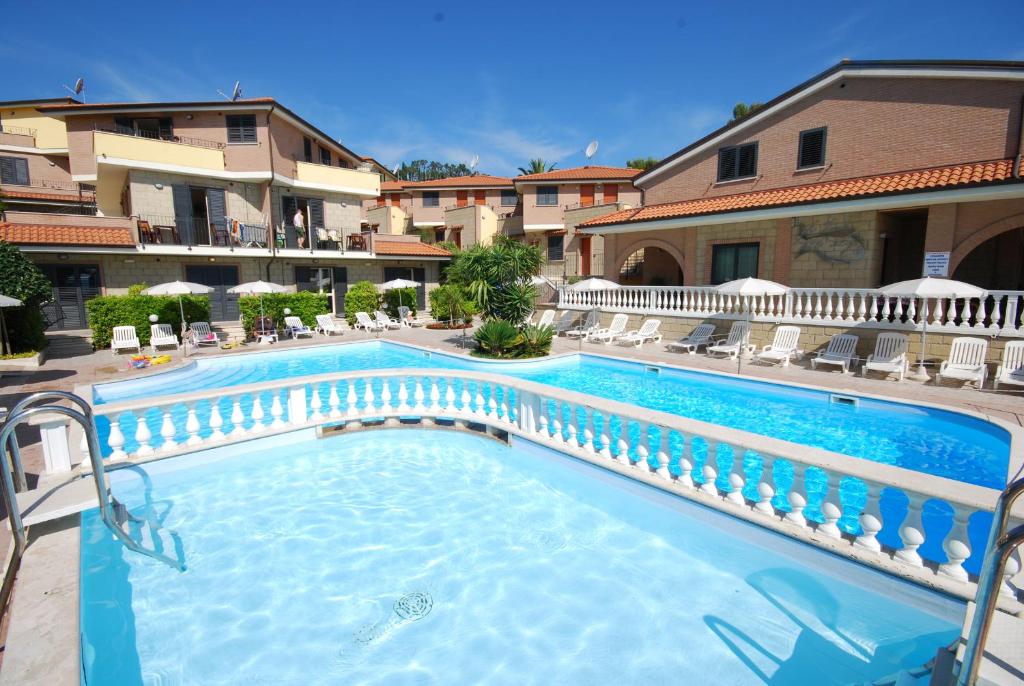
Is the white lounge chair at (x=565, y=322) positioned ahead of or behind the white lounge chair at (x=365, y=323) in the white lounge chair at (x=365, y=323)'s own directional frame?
ahead

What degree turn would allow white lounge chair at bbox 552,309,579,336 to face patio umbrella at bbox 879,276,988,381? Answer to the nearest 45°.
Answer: approximately 90° to its left

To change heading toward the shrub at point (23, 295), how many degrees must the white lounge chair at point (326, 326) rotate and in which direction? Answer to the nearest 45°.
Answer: approximately 90° to its right

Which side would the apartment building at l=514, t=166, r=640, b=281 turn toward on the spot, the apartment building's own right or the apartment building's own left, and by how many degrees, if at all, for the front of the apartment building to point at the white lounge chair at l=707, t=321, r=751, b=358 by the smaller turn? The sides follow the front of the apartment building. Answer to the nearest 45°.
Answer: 0° — it already faces it

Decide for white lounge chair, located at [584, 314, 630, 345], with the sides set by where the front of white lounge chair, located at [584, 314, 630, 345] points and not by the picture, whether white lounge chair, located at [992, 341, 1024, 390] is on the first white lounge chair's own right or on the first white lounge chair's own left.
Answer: on the first white lounge chair's own left

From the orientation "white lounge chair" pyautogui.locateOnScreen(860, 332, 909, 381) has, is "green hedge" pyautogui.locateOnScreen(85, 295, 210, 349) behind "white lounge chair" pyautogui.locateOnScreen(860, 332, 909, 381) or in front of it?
in front

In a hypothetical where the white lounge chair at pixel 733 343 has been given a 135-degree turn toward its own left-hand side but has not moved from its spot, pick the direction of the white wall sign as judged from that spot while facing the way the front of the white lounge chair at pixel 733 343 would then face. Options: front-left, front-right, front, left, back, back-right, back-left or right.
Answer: front

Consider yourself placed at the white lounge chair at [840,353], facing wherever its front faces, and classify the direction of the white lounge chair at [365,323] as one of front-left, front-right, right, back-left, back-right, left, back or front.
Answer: front-right

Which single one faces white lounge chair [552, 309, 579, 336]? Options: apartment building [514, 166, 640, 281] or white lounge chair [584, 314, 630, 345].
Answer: the apartment building

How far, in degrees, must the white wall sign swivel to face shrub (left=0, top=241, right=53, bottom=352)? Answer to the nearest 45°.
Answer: approximately 45° to its right

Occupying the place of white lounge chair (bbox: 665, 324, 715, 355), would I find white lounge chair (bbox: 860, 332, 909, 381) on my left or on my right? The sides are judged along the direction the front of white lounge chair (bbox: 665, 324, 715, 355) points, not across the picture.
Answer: on my left
